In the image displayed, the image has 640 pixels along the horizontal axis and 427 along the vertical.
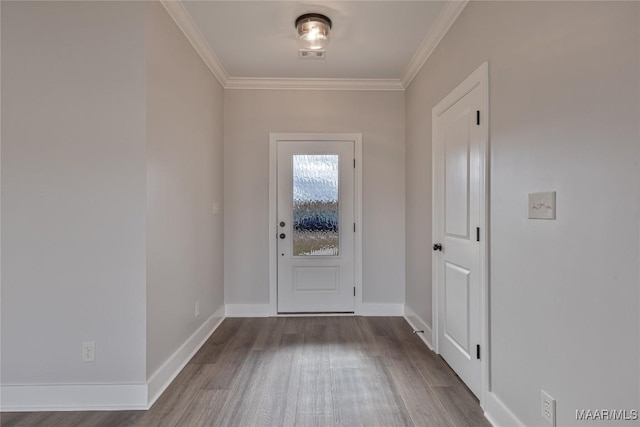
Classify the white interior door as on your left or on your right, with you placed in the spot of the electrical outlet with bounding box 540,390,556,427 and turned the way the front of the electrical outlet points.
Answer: on your right

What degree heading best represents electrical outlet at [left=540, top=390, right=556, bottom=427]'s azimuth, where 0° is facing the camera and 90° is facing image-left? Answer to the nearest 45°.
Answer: approximately 45°
